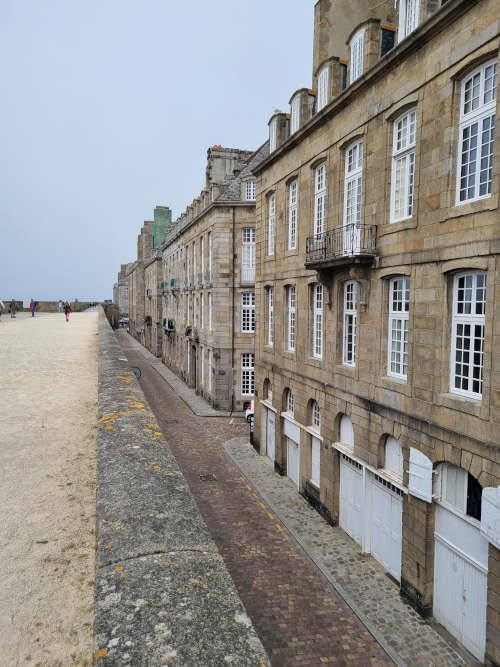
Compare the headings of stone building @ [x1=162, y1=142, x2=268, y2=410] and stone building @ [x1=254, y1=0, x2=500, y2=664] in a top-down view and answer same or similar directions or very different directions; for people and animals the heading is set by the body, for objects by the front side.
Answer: same or similar directions

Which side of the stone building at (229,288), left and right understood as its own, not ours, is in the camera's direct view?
left

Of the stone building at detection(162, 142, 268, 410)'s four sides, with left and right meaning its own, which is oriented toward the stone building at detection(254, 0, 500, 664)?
left

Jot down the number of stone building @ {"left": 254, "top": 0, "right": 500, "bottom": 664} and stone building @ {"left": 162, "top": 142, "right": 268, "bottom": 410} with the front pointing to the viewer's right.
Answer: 0

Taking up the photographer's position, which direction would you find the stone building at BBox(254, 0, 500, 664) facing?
facing the viewer and to the left of the viewer

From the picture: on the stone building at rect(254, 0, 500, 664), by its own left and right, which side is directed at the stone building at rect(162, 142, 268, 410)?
right
